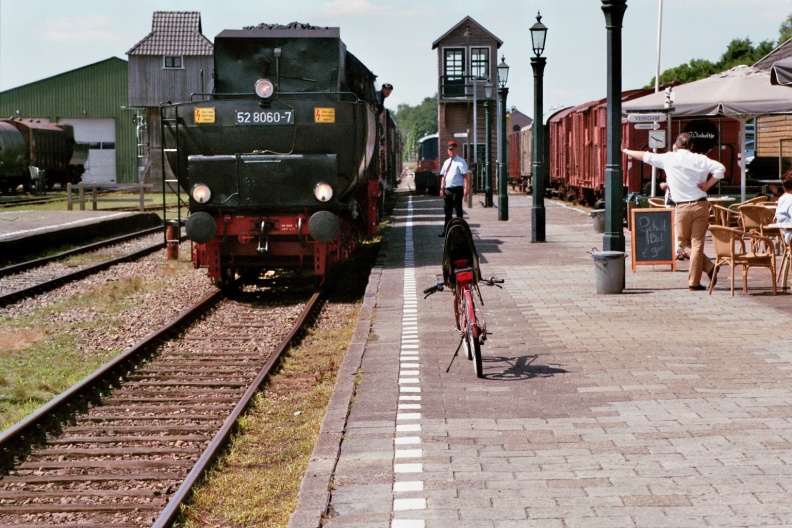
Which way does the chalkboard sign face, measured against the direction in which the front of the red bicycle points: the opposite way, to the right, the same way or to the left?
the opposite way

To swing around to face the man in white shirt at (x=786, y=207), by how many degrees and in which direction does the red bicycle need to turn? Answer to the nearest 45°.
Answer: approximately 45° to its right

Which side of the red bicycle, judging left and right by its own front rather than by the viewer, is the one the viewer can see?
back

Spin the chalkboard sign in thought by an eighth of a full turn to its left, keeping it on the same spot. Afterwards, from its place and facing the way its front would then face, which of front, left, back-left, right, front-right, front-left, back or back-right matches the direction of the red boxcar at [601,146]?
back-left

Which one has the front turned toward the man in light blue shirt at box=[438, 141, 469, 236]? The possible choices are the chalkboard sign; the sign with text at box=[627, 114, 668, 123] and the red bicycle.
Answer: the red bicycle

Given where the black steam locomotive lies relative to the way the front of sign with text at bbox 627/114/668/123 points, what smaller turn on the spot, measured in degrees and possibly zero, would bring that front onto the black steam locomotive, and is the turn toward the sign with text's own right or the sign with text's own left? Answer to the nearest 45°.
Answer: approximately 45° to the sign with text's own right

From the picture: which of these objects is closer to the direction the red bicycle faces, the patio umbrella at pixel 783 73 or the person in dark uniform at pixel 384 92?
the person in dark uniform

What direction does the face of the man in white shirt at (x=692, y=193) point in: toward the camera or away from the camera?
away from the camera
